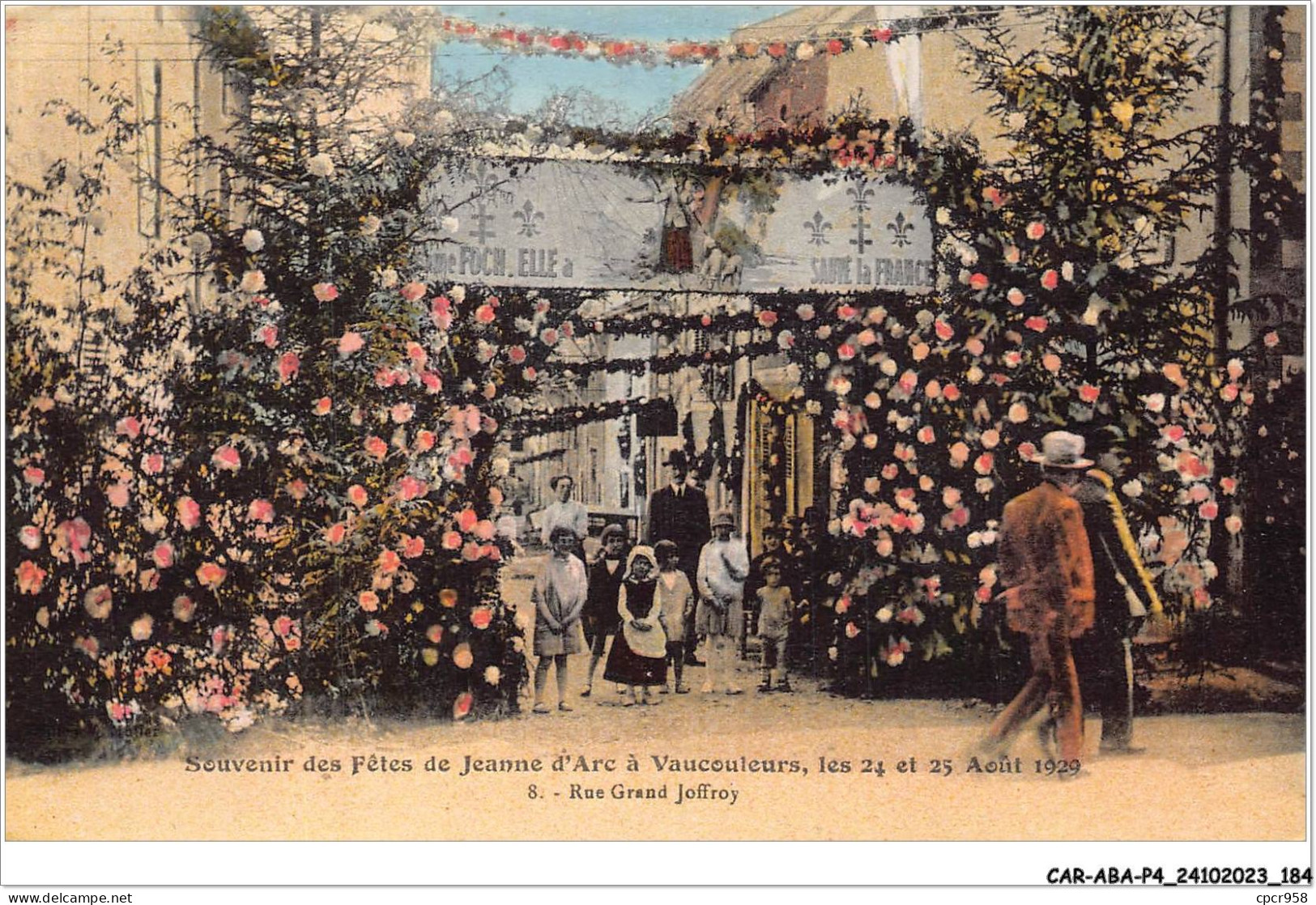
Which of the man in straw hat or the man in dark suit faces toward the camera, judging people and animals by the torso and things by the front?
the man in dark suit

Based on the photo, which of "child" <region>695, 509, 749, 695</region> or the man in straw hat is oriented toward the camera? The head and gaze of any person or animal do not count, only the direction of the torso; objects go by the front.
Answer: the child

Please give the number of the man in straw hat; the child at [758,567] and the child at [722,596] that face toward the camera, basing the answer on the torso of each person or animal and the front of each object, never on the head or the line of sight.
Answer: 2

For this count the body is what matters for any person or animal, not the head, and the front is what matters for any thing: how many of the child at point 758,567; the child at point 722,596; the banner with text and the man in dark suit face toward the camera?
4

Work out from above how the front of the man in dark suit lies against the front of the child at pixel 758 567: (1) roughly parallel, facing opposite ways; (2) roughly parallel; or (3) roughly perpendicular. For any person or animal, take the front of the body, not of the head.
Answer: roughly parallel

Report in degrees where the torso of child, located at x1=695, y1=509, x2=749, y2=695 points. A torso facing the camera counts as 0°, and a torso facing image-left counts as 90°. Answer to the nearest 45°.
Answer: approximately 0°

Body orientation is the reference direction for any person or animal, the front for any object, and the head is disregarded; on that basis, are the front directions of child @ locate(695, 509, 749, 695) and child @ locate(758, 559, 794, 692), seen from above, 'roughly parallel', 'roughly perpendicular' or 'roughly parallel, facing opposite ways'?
roughly parallel

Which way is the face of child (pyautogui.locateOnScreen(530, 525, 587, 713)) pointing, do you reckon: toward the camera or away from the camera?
toward the camera

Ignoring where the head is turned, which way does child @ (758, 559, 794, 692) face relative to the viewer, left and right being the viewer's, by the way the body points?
facing the viewer

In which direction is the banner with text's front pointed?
toward the camera

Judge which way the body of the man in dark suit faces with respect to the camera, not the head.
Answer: toward the camera
